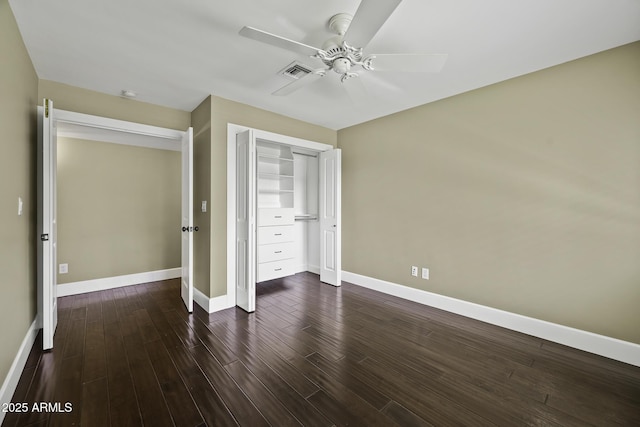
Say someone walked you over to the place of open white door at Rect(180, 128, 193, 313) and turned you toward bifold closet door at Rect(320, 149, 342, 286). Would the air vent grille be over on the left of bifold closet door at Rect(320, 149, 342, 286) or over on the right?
right

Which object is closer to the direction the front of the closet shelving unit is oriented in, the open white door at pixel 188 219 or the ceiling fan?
the ceiling fan

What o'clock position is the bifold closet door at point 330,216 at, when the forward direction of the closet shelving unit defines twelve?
The bifold closet door is roughly at 11 o'clock from the closet shelving unit.

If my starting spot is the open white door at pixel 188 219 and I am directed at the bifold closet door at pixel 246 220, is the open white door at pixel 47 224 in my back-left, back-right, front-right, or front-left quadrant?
back-right

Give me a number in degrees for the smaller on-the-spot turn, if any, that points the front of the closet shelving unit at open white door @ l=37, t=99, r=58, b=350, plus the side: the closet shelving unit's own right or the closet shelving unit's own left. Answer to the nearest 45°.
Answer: approximately 90° to the closet shelving unit's own right

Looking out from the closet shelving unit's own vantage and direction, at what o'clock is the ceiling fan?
The ceiling fan is roughly at 1 o'clock from the closet shelving unit.

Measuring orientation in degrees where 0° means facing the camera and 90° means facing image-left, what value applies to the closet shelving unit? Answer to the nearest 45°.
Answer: approximately 315°

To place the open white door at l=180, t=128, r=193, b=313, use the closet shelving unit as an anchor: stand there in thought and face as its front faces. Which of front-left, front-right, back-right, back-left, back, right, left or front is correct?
right

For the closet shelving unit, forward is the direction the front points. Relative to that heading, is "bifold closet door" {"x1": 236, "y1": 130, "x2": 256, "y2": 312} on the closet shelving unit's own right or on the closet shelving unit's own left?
on the closet shelving unit's own right

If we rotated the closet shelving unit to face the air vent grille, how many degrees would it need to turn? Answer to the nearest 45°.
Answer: approximately 45° to its right
